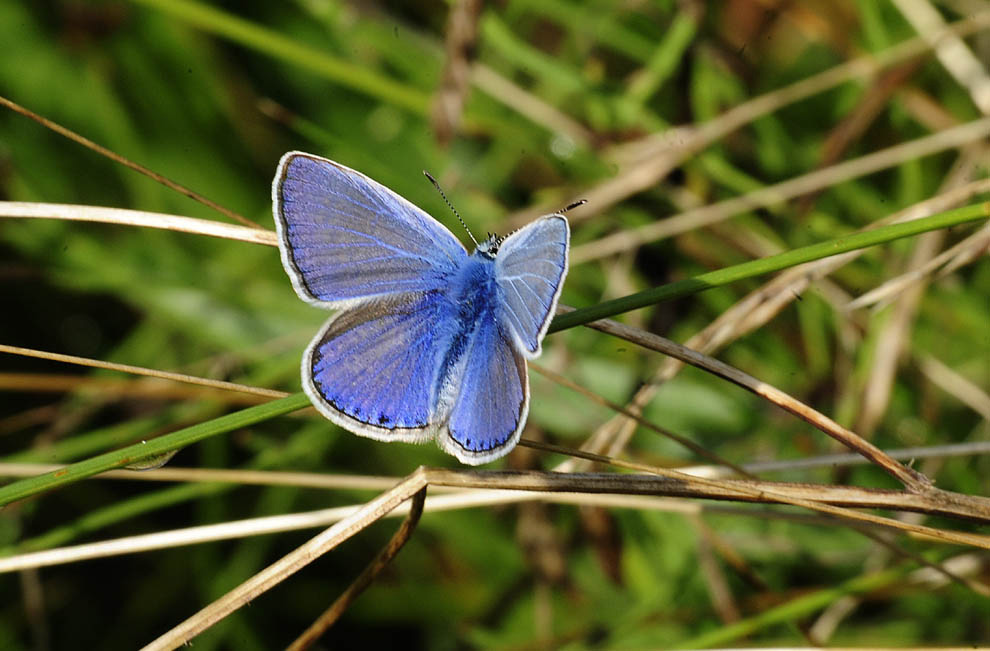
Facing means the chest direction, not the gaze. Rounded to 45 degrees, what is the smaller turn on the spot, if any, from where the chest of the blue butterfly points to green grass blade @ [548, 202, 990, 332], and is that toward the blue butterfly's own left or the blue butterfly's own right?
approximately 90° to the blue butterfly's own right

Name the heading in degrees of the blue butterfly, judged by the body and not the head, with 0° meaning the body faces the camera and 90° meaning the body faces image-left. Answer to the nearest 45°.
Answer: approximately 225°

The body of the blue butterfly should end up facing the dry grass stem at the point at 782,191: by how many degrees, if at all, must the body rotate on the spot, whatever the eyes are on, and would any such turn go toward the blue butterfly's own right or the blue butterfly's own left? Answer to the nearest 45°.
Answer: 0° — it already faces it
